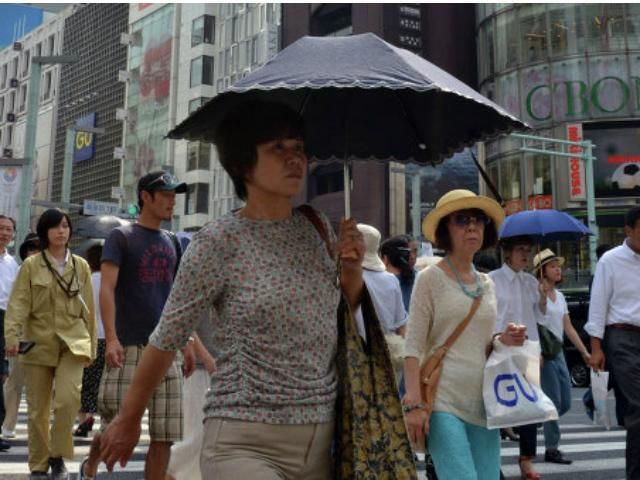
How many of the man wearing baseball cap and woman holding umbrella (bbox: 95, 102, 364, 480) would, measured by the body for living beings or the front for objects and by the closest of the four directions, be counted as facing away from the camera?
0

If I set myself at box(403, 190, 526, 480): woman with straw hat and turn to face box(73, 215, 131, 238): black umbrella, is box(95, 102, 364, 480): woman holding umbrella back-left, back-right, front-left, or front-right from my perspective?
back-left

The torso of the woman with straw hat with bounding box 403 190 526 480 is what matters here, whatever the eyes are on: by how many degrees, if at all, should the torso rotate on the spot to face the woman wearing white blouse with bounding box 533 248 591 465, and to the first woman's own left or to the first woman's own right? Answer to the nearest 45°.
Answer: approximately 135° to the first woman's own left

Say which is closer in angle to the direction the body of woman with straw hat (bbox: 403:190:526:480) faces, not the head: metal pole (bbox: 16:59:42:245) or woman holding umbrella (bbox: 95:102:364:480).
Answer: the woman holding umbrella

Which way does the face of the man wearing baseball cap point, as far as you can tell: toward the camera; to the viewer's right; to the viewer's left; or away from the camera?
to the viewer's right

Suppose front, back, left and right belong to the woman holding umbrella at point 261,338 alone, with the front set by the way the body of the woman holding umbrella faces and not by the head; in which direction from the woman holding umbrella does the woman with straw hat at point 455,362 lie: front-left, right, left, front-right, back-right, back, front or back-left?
left

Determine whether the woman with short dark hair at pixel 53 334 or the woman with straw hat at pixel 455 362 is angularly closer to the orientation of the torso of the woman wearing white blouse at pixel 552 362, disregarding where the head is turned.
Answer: the woman with straw hat

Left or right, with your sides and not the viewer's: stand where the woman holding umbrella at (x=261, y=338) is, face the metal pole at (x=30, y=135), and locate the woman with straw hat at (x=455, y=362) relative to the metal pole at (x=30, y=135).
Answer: right

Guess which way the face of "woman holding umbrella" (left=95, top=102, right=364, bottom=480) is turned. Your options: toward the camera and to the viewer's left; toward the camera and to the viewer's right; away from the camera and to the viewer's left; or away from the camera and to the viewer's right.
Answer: toward the camera and to the viewer's right

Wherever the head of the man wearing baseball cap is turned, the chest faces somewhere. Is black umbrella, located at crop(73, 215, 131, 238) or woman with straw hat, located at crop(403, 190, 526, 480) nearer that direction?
the woman with straw hat
